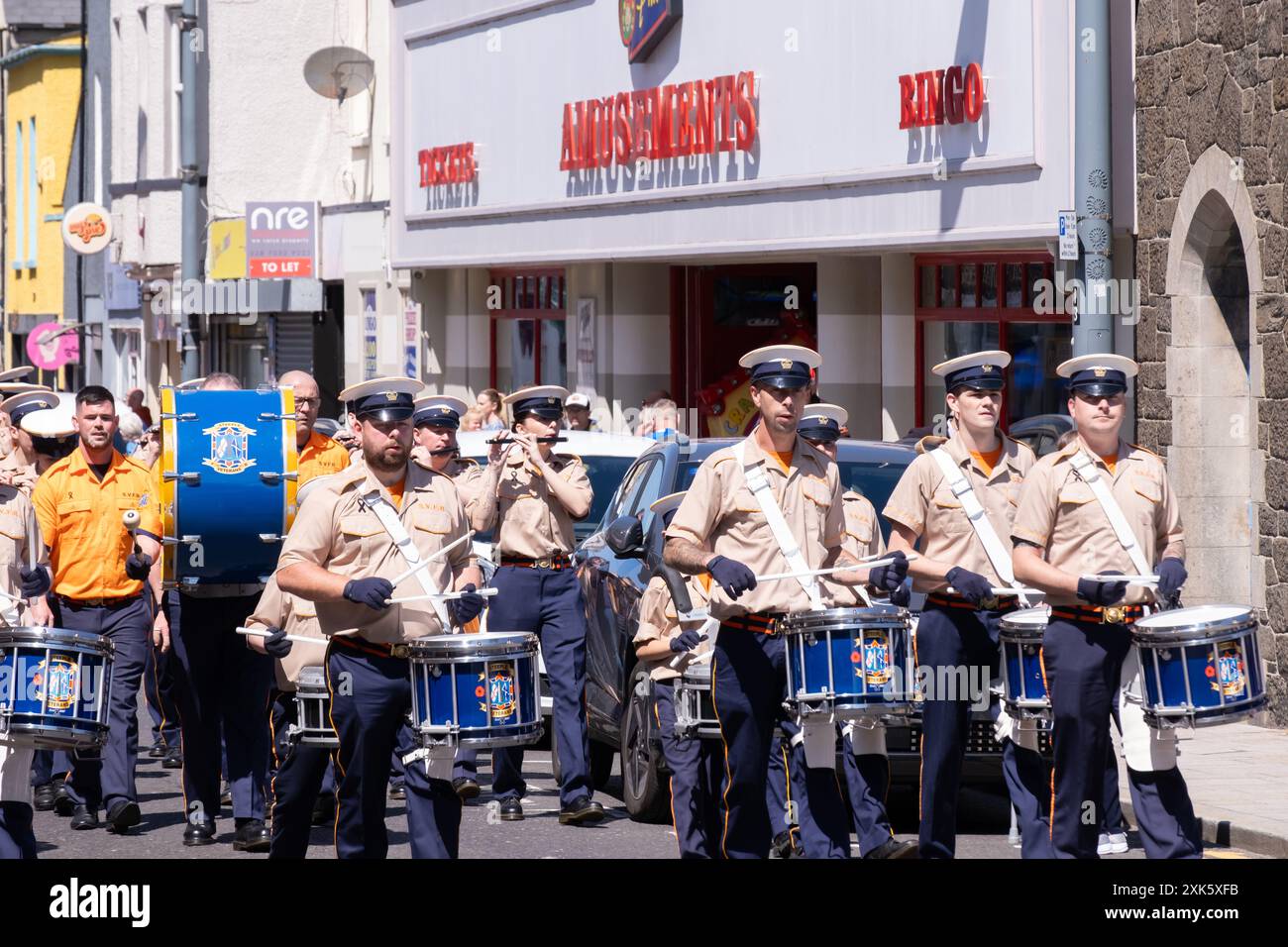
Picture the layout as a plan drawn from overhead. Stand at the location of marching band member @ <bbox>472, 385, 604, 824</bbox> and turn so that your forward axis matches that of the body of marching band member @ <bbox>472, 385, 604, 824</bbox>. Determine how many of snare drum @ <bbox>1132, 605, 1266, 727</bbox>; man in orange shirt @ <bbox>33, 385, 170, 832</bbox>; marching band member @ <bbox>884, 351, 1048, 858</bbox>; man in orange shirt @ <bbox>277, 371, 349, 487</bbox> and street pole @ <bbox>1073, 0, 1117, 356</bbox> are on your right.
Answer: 2

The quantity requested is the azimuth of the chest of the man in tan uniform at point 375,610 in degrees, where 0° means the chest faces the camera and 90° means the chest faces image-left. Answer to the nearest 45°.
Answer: approximately 315°

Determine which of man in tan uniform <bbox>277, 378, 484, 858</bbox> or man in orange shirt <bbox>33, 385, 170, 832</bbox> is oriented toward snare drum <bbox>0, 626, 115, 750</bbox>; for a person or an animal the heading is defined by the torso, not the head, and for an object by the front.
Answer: the man in orange shirt

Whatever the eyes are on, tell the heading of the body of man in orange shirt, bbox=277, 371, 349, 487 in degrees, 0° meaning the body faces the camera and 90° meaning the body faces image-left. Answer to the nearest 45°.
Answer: approximately 0°

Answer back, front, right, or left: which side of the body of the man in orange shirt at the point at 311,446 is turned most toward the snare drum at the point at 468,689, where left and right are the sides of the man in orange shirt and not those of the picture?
front

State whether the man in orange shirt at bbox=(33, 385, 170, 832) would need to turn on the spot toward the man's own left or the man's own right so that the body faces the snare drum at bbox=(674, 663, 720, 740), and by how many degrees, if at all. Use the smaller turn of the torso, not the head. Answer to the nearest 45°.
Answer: approximately 45° to the man's own left

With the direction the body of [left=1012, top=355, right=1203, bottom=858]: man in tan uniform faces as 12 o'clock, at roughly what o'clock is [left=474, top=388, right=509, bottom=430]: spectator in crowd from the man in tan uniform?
The spectator in crowd is roughly at 5 o'clock from the man in tan uniform.

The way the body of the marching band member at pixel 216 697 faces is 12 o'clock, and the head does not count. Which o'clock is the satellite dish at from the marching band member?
The satellite dish is roughly at 6 o'clock from the marching band member.
